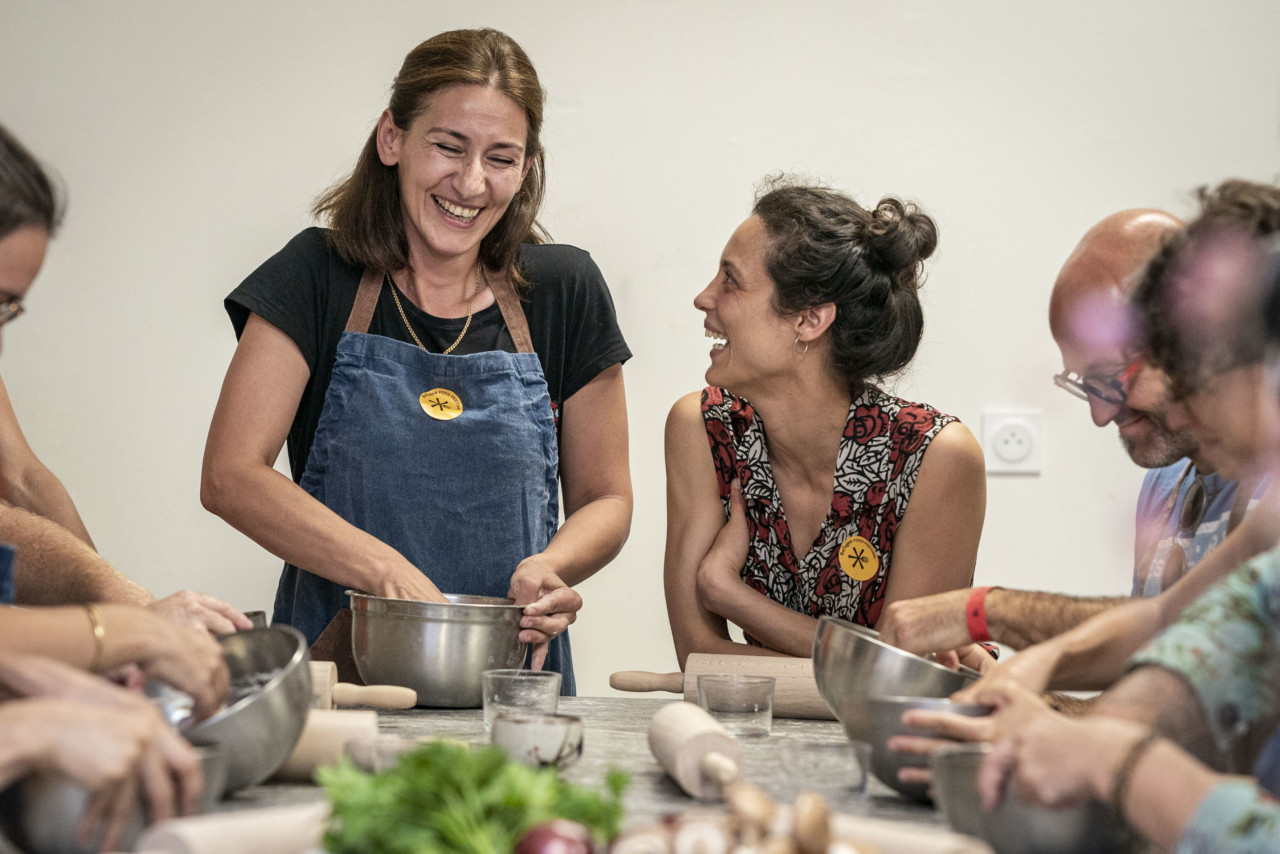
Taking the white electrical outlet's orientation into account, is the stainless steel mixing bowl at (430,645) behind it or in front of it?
in front

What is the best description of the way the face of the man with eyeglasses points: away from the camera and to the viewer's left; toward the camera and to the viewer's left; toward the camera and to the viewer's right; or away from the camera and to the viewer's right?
toward the camera and to the viewer's left

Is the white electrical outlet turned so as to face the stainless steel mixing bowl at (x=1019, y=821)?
yes

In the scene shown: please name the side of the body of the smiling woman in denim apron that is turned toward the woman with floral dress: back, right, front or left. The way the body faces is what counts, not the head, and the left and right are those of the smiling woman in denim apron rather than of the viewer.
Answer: left

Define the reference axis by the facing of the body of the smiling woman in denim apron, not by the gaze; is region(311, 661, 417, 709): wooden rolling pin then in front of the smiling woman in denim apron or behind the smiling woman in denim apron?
in front

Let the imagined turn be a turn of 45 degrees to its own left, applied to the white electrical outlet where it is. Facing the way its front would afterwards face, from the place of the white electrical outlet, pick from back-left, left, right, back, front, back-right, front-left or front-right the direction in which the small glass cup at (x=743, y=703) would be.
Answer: front-right

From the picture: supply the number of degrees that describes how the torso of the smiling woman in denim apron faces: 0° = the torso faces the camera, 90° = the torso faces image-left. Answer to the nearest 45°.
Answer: approximately 0°

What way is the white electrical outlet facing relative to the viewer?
toward the camera

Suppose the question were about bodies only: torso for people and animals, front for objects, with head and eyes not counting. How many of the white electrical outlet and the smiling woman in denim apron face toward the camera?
2

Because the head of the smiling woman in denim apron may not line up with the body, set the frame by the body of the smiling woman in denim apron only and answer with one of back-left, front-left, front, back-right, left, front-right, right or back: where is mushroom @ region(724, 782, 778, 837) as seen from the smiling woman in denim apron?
front

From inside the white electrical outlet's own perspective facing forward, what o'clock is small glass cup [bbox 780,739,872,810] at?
The small glass cup is roughly at 12 o'clock from the white electrical outlet.

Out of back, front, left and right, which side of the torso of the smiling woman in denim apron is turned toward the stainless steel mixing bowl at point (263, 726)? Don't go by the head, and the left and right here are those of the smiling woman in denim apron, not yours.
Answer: front

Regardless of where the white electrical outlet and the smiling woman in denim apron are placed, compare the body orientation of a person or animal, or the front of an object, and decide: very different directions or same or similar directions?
same or similar directions
